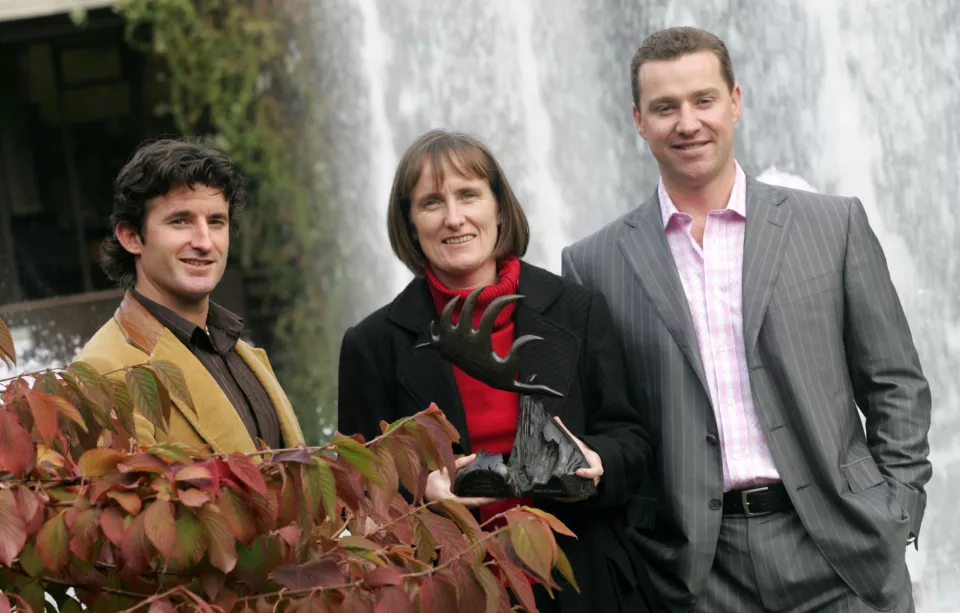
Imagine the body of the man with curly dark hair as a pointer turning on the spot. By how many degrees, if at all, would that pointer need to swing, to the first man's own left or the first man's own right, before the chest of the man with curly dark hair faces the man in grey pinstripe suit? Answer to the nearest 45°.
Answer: approximately 45° to the first man's own left

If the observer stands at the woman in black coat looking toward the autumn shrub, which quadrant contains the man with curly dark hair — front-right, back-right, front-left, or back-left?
front-right

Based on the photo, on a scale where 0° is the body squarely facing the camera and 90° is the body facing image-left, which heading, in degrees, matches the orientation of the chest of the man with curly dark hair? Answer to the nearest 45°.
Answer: approximately 315°

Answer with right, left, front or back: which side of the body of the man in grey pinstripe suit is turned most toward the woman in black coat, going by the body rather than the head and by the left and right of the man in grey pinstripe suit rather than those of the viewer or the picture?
right

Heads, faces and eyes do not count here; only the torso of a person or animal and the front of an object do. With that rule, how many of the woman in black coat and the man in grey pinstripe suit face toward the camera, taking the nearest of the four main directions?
2

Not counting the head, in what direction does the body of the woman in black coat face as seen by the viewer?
toward the camera

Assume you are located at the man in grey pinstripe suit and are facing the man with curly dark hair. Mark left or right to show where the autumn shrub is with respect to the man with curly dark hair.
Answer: left

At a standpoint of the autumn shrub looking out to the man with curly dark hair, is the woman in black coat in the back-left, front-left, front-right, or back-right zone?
front-right

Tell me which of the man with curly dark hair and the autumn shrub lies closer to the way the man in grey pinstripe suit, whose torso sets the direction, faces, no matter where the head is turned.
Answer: the autumn shrub

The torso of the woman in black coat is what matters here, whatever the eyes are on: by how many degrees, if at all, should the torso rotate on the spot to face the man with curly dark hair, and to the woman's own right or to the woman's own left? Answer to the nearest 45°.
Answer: approximately 90° to the woman's own right

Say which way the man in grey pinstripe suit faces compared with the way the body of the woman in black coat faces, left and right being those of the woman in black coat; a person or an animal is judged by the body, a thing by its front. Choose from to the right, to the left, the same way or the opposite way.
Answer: the same way

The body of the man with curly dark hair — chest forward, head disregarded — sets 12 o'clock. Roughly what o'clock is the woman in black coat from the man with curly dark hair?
The woman in black coat is roughly at 11 o'clock from the man with curly dark hair.

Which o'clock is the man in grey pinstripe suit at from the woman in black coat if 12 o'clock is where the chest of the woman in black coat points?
The man in grey pinstripe suit is roughly at 9 o'clock from the woman in black coat.

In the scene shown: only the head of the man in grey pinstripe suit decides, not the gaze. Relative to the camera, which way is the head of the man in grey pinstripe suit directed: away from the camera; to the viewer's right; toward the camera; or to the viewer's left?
toward the camera

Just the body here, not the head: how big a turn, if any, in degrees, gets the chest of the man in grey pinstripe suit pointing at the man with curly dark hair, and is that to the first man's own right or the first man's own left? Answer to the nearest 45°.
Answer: approximately 90° to the first man's own right

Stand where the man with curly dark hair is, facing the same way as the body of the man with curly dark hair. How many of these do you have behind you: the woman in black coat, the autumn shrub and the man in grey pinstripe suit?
0

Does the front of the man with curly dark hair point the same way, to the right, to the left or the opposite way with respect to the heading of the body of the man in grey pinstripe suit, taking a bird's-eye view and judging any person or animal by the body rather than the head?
to the left

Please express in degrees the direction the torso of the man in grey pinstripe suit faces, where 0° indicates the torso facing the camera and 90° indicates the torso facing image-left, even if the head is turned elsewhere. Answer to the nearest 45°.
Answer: approximately 0°
